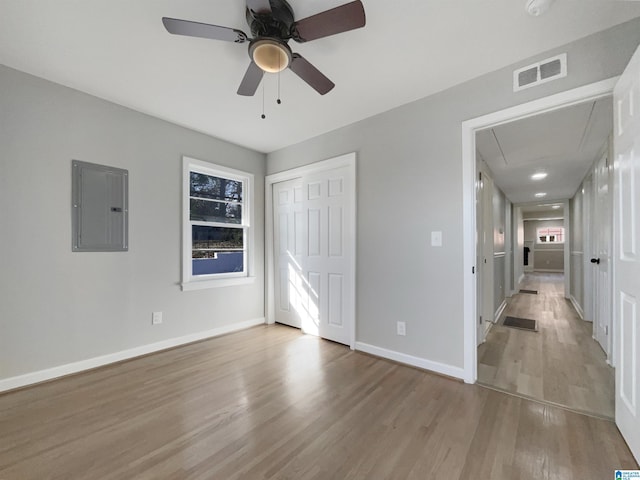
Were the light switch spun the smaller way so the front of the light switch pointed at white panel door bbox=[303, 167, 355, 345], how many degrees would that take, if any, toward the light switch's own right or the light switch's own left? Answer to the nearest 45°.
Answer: approximately 90° to the light switch's own right

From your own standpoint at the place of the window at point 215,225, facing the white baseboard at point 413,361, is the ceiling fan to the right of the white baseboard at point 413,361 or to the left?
right

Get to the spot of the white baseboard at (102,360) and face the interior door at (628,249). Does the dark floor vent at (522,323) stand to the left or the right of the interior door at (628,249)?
left

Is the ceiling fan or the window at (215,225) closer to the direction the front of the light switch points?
the ceiling fan

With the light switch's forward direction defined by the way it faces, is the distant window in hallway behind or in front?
behind

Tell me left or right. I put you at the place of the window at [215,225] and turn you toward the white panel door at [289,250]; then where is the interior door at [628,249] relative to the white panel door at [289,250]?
right

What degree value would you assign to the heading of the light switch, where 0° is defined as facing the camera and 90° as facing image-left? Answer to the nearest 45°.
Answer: approximately 0°

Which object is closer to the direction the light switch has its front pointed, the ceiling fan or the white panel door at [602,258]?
the ceiling fan

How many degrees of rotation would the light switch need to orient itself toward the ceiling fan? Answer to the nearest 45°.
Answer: approximately 45° to its right

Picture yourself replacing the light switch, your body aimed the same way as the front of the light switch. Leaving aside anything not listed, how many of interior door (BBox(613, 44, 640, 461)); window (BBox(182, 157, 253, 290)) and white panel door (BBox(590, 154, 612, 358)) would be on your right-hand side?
1

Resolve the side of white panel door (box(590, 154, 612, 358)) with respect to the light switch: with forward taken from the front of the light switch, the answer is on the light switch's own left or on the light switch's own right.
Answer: on the light switch's own left

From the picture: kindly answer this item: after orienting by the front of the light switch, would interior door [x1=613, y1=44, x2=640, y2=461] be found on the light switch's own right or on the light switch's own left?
on the light switch's own left

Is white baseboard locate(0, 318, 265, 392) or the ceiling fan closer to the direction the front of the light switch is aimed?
the ceiling fan
